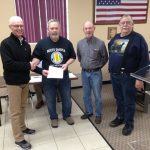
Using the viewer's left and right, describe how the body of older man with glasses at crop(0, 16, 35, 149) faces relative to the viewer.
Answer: facing the viewer and to the right of the viewer

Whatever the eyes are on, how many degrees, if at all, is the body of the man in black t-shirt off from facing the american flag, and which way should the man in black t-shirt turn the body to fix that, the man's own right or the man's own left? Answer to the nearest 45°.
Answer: approximately 135° to the man's own left

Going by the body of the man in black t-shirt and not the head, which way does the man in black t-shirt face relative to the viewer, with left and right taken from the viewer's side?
facing the viewer

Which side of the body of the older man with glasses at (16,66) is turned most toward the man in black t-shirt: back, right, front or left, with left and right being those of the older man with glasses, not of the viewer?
left

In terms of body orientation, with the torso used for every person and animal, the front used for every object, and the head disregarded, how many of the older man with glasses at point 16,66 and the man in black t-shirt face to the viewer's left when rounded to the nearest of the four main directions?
0

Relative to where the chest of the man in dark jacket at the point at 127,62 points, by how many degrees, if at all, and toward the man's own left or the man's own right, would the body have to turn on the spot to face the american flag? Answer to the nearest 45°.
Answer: approximately 135° to the man's own right

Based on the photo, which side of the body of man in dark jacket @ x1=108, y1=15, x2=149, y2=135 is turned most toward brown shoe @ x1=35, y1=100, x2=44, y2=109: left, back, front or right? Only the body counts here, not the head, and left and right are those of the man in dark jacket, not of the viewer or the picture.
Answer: right

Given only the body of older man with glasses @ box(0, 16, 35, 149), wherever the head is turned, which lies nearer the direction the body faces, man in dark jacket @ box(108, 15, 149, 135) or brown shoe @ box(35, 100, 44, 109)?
the man in dark jacket

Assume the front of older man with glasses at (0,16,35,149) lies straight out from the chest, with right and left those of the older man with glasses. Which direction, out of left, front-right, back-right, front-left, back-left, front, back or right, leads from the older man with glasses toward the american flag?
left
